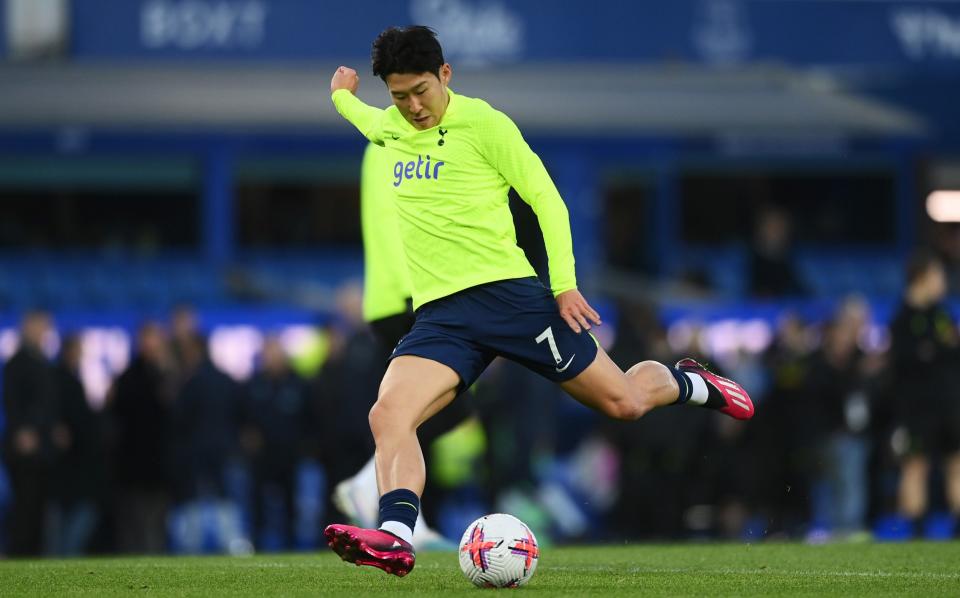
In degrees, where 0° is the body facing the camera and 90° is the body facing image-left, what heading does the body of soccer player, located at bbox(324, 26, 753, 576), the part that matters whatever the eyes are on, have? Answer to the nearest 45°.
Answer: approximately 45°

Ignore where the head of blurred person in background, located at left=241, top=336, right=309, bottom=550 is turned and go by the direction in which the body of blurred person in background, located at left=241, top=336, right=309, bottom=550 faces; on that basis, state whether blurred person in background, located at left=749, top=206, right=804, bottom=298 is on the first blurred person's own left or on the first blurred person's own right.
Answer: on the first blurred person's own left

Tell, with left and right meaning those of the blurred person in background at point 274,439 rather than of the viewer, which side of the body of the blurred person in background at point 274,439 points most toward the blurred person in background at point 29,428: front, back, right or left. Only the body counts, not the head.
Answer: right
